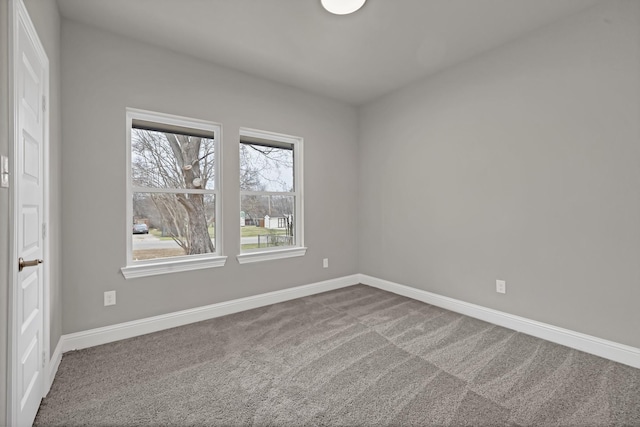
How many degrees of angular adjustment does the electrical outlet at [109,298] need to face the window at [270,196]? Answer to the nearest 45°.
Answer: approximately 90° to its left

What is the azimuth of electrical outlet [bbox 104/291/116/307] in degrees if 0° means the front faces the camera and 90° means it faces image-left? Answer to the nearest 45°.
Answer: approximately 0°
